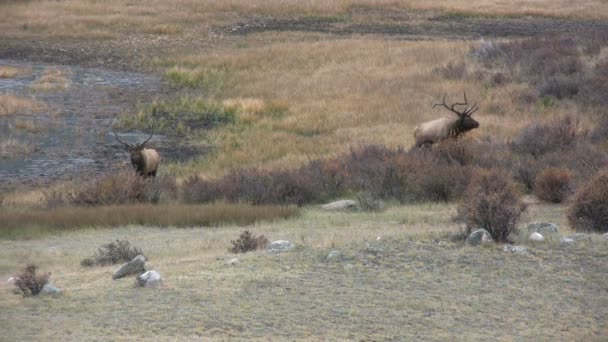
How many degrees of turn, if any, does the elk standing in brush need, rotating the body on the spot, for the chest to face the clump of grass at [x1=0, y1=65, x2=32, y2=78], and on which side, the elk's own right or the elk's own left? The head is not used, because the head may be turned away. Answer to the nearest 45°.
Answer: approximately 135° to the elk's own left

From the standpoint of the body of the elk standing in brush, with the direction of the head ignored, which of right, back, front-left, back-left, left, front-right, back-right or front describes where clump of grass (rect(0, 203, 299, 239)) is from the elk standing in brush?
back-right

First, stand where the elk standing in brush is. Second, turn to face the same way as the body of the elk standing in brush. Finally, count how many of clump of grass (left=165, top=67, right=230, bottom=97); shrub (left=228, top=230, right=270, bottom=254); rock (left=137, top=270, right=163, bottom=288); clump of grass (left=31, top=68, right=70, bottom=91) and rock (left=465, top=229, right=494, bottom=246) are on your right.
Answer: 3

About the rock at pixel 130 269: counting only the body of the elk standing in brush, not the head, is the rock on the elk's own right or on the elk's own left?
on the elk's own right

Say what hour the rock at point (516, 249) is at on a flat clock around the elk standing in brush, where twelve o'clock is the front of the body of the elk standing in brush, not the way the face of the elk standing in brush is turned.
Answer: The rock is roughly at 3 o'clock from the elk standing in brush.

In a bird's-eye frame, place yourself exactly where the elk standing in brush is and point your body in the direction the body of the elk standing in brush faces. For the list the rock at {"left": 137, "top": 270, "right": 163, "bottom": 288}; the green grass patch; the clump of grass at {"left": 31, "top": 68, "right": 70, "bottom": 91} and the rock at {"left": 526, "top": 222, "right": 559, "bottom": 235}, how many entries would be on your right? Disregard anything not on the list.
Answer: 2

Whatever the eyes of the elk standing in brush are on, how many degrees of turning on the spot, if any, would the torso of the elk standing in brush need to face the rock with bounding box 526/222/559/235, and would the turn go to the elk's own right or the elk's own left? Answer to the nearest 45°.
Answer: approximately 90° to the elk's own right

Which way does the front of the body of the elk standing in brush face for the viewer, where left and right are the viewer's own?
facing to the right of the viewer

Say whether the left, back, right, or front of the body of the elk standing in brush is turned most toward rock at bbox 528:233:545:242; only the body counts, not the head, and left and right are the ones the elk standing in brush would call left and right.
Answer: right

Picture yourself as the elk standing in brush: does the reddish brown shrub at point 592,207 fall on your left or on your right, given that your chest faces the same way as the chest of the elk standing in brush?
on your right

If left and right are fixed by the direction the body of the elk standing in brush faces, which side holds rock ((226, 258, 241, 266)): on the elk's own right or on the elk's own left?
on the elk's own right
